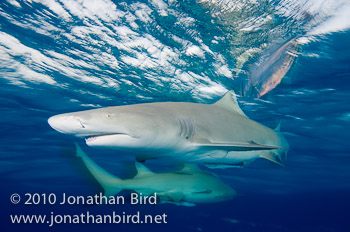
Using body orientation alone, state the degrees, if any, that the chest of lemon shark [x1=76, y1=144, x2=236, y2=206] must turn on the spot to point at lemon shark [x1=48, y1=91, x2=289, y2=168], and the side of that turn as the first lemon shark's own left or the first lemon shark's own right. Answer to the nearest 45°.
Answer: approximately 90° to the first lemon shark's own right

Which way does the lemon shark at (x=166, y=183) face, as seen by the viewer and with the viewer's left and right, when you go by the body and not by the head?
facing to the right of the viewer
